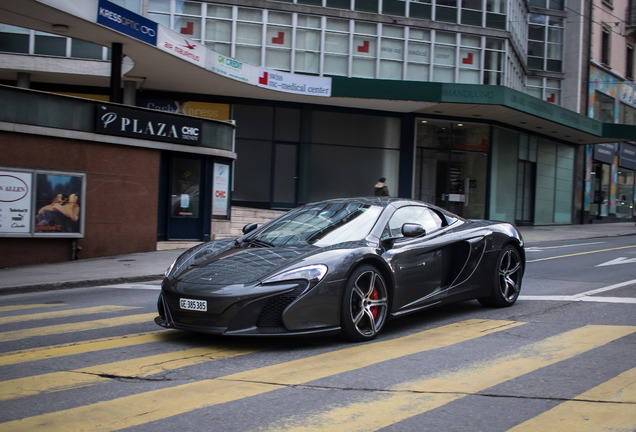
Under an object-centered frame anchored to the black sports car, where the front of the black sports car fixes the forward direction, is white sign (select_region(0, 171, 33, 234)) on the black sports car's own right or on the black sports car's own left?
on the black sports car's own right

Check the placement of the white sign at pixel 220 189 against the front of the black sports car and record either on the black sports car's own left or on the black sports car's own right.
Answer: on the black sports car's own right

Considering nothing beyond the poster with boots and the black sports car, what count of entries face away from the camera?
0

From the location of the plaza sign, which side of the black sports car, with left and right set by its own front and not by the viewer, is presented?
right

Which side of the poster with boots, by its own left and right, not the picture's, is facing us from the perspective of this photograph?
front

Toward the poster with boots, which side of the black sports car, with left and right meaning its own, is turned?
right

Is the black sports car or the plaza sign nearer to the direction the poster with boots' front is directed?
the black sports car
